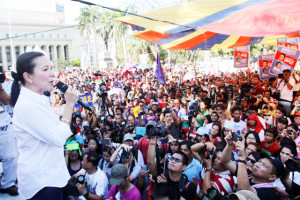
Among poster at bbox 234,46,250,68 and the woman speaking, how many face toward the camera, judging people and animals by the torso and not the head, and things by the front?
1

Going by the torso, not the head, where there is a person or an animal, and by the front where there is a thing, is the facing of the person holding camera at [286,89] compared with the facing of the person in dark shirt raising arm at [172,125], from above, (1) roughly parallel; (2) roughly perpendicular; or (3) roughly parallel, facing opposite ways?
roughly parallel

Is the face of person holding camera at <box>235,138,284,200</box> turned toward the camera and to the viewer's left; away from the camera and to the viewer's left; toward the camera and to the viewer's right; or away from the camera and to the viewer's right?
toward the camera and to the viewer's left

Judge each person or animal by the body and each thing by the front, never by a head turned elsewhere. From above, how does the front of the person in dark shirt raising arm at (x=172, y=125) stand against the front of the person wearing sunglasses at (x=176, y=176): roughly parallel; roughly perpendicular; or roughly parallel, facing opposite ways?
roughly parallel

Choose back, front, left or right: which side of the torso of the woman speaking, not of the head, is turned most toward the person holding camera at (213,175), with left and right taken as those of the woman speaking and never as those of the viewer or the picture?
front

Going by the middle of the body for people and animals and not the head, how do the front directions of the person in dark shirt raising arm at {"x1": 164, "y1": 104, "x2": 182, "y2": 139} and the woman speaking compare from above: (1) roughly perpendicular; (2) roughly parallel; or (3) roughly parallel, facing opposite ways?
roughly parallel, facing opposite ways

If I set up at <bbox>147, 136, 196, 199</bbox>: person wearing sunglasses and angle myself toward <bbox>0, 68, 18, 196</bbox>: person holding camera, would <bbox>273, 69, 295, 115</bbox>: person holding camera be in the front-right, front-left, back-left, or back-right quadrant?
back-right

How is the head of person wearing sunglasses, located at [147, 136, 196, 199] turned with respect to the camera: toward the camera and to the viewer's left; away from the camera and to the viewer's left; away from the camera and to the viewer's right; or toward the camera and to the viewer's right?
toward the camera and to the viewer's left

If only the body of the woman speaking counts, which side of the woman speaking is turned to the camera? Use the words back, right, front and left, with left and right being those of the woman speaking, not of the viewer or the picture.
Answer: right

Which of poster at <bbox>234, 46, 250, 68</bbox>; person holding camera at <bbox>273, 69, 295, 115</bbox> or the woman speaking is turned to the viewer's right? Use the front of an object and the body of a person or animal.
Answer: the woman speaking

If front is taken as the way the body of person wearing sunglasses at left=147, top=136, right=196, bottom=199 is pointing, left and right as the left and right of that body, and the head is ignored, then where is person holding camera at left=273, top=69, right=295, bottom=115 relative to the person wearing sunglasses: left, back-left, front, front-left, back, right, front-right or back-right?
back

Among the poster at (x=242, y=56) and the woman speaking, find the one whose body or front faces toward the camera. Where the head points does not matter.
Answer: the poster

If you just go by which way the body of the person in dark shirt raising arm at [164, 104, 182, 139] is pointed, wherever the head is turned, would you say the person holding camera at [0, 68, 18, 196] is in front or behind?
in front

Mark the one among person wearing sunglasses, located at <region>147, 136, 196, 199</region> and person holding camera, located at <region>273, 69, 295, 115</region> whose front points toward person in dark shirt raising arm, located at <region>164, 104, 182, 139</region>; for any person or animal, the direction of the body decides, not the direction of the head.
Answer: person holding camera, located at <region>273, 69, 295, 115</region>

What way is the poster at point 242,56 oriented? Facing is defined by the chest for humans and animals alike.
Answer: toward the camera
